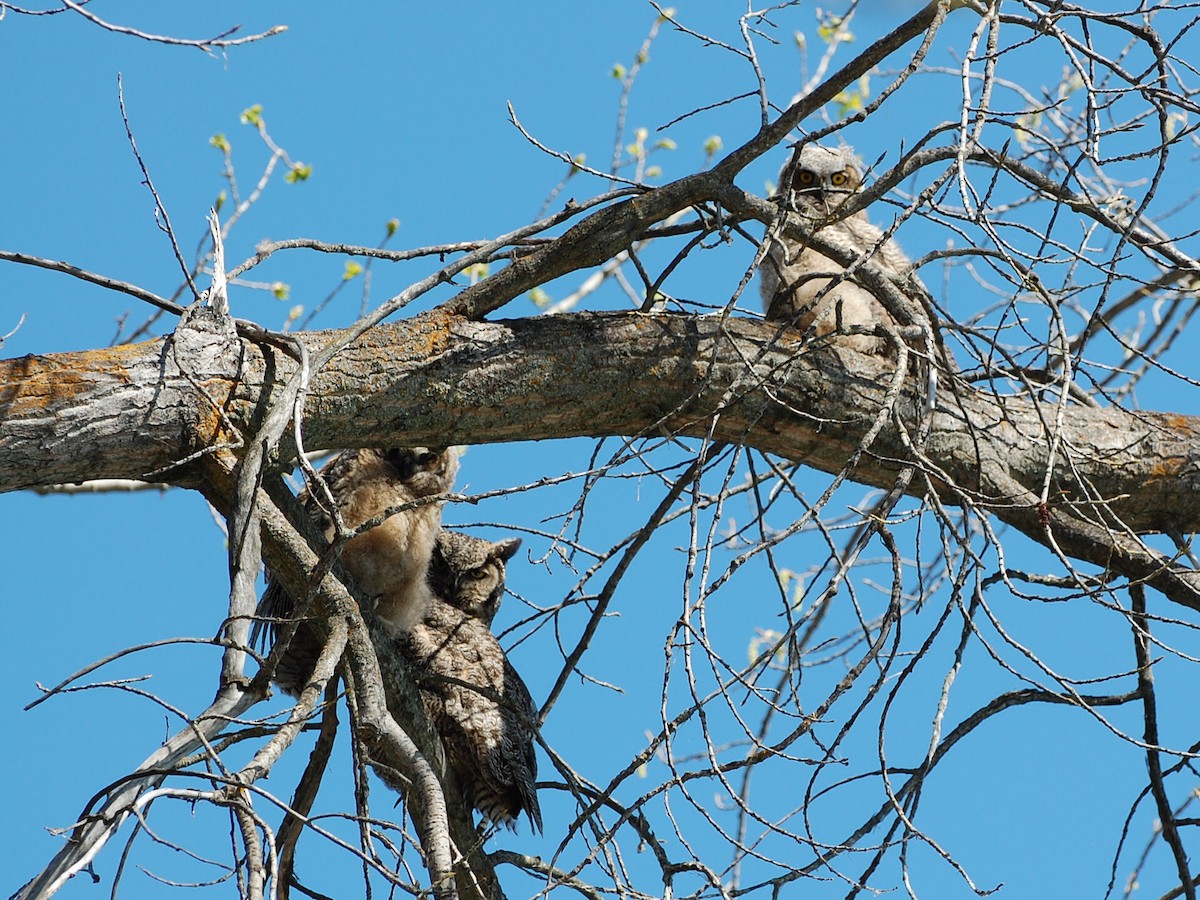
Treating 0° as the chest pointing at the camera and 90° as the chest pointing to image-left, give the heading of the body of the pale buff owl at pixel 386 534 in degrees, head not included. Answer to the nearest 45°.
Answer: approximately 315°
